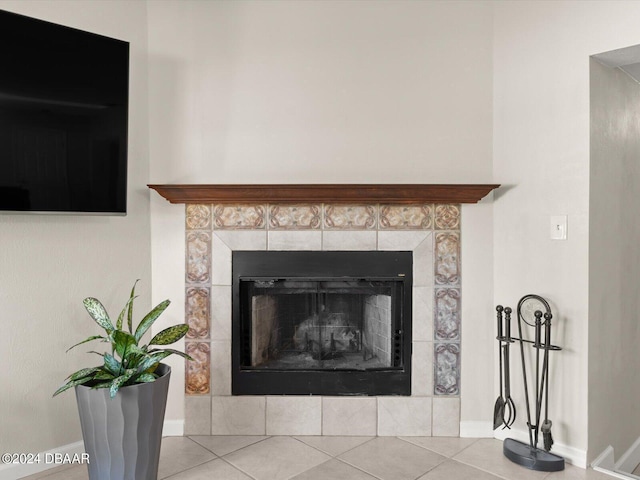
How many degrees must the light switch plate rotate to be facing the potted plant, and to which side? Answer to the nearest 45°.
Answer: approximately 45° to its right

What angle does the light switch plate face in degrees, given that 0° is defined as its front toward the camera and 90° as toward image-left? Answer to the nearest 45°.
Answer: approximately 0°
